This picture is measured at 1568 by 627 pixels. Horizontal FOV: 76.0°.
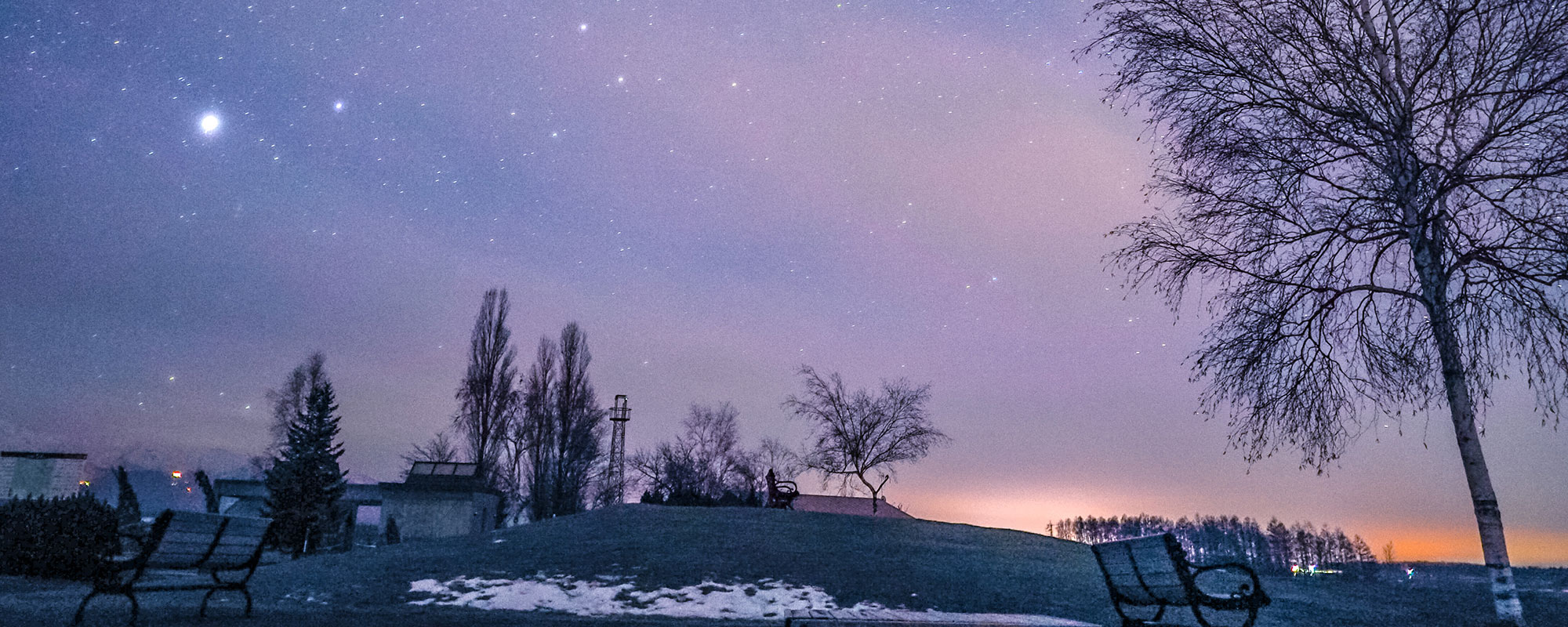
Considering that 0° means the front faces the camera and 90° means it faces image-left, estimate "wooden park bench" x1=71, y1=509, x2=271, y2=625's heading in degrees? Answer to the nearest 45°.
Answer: approximately 135°

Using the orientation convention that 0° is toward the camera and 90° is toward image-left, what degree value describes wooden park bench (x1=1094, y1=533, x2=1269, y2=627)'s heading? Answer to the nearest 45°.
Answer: approximately 225°

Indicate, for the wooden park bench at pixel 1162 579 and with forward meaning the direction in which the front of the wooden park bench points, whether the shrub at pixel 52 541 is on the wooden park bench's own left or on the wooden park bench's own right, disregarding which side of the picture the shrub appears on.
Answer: on the wooden park bench's own left

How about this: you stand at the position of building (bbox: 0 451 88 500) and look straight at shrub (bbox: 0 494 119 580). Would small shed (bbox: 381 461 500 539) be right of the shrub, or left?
left
